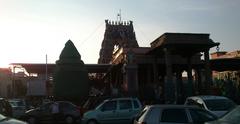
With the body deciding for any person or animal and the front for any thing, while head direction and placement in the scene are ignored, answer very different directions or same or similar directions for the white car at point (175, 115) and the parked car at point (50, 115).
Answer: very different directions

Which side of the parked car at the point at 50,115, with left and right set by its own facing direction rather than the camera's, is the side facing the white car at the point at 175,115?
back

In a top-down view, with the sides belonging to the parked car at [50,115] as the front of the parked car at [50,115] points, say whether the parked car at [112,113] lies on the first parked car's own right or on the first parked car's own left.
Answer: on the first parked car's own left

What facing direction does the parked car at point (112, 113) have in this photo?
to the viewer's left

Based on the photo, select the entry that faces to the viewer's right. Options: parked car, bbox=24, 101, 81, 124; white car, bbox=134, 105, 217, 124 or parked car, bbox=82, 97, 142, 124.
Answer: the white car

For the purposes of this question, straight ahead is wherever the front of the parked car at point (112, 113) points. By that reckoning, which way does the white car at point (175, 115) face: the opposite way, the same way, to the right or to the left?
the opposite way

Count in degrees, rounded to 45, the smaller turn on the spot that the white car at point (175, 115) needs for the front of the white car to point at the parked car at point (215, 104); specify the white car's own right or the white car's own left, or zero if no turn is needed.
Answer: approximately 90° to the white car's own left

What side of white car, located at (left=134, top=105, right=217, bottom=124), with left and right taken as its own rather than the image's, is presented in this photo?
right
